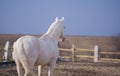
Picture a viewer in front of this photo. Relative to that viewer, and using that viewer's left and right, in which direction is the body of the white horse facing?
facing away from the viewer and to the right of the viewer
